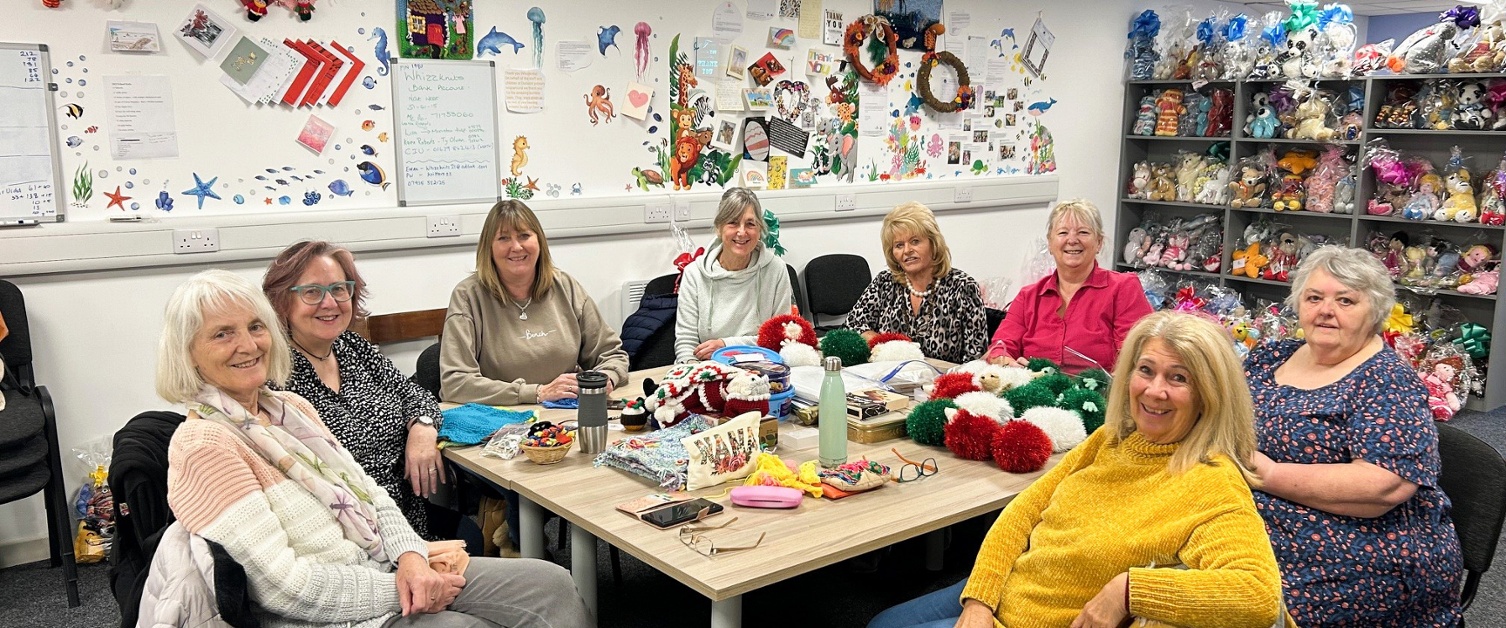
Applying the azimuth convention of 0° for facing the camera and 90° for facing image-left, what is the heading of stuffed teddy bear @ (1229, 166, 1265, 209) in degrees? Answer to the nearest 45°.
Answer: approximately 0°

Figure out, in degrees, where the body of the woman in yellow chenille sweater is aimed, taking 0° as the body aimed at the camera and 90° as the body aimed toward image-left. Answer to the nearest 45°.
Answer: approximately 45°

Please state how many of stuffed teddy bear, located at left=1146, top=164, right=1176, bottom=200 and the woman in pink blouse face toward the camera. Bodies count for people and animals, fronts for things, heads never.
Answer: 2

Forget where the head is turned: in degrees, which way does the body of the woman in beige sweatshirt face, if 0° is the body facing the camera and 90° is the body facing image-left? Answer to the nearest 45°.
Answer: approximately 0°

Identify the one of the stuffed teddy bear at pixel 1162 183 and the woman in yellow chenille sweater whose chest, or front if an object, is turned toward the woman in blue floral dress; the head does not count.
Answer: the stuffed teddy bear

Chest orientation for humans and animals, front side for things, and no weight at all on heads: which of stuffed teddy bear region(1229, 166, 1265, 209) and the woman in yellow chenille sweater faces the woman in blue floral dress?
the stuffed teddy bear

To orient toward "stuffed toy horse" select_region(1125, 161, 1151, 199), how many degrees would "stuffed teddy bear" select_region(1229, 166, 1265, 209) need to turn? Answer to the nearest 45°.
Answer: approximately 135° to its right

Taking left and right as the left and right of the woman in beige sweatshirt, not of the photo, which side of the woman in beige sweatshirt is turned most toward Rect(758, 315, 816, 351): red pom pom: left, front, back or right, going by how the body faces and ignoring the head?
left

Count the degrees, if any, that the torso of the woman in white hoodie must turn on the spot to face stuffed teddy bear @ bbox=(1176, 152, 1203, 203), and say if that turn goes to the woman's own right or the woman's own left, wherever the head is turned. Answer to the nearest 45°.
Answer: approximately 135° to the woman's own left
